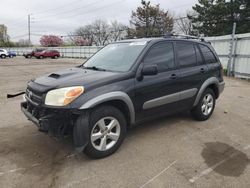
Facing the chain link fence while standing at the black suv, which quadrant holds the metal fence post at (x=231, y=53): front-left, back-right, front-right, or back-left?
front-right

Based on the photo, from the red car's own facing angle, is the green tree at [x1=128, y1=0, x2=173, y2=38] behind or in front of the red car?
behind

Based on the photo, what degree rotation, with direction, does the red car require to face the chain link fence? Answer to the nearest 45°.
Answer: approximately 180°

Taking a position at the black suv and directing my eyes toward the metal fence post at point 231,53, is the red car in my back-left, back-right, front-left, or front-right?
front-left

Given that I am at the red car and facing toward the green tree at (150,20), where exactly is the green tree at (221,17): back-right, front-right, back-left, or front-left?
front-right

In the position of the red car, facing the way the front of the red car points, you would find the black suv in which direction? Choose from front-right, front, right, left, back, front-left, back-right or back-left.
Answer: left

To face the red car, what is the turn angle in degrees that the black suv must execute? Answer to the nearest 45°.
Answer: approximately 135° to its right

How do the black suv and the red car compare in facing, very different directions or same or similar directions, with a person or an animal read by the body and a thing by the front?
same or similar directions

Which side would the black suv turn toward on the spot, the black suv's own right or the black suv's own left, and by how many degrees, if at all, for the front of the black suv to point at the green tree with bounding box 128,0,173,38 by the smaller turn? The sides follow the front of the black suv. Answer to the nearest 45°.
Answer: approximately 135° to the black suv's own right

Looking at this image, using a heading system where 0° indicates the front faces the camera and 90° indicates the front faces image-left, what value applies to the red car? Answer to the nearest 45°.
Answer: approximately 90°

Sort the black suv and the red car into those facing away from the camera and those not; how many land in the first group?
0

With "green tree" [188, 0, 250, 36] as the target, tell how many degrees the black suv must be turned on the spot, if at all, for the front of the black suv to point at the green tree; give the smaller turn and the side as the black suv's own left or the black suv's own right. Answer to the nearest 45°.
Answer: approximately 180°
